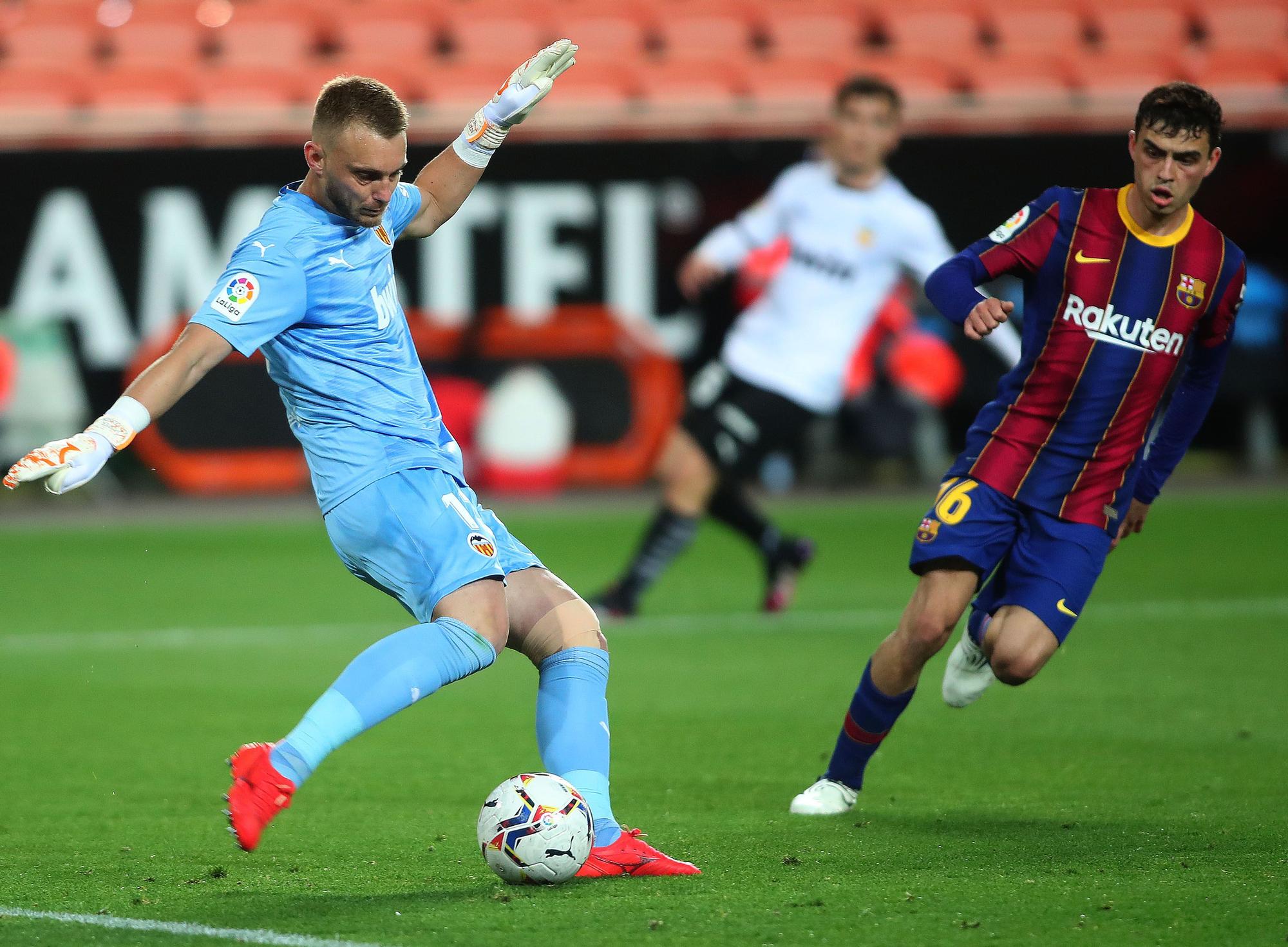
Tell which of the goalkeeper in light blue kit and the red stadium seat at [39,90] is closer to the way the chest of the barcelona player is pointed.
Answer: the goalkeeper in light blue kit

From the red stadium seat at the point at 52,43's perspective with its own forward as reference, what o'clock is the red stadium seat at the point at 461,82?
the red stadium seat at the point at 461,82 is roughly at 10 o'clock from the red stadium seat at the point at 52,43.

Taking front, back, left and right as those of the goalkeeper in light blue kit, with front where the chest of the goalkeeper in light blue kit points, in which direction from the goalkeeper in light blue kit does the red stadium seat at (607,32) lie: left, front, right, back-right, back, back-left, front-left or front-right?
back-left

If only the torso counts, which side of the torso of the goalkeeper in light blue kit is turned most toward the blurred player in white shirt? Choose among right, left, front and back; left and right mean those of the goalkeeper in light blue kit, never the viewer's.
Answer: left

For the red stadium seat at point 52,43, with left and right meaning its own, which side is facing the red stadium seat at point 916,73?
left

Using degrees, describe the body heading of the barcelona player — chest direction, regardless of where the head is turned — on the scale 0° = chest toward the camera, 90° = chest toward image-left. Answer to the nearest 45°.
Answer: approximately 0°

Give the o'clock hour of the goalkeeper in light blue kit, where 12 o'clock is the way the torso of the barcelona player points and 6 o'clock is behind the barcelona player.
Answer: The goalkeeper in light blue kit is roughly at 2 o'clock from the barcelona player.

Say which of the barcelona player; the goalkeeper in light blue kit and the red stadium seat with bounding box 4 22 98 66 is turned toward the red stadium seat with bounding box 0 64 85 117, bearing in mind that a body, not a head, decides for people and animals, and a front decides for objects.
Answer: the red stadium seat with bounding box 4 22 98 66

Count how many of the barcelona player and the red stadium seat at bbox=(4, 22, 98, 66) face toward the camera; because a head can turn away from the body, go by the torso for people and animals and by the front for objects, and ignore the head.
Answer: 2

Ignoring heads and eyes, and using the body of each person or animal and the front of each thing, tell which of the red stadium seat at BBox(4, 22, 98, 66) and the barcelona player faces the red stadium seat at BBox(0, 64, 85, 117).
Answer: the red stadium seat at BBox(4, 22, 98, 66)
